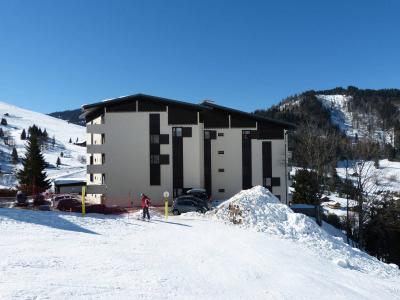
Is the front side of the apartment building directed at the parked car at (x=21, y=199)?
no

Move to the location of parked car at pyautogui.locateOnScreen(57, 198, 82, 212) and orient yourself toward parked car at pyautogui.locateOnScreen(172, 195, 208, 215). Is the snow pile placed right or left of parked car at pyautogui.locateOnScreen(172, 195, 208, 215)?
right
